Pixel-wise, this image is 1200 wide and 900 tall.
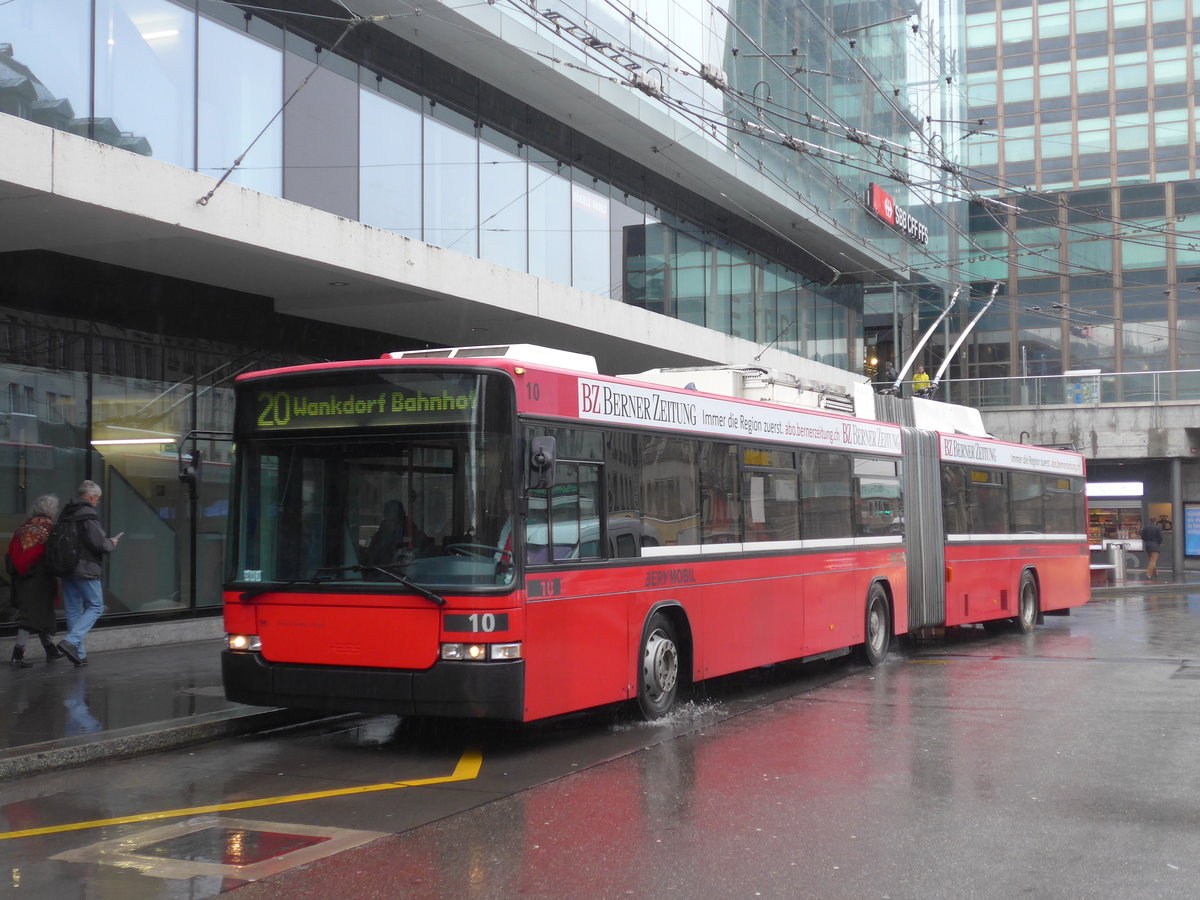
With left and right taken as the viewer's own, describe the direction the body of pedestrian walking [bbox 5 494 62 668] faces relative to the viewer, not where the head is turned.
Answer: facing away from the viewer and to the right of the viewer

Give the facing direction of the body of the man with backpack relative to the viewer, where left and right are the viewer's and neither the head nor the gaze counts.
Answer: facing away from the viewer and to the right of the viewer

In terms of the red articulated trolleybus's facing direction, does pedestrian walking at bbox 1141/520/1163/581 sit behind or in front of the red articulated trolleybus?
behind

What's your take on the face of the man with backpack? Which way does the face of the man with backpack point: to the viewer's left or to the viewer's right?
to the viewer's right

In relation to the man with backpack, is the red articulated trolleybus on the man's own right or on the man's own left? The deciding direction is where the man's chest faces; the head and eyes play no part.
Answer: on the man's own right

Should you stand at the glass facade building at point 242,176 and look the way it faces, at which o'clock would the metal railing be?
The metal railing is roughly at 9 o'clock from the glass facade building.

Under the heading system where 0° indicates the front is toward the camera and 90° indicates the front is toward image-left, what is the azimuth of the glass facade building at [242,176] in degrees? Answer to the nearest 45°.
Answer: approximately 315°
